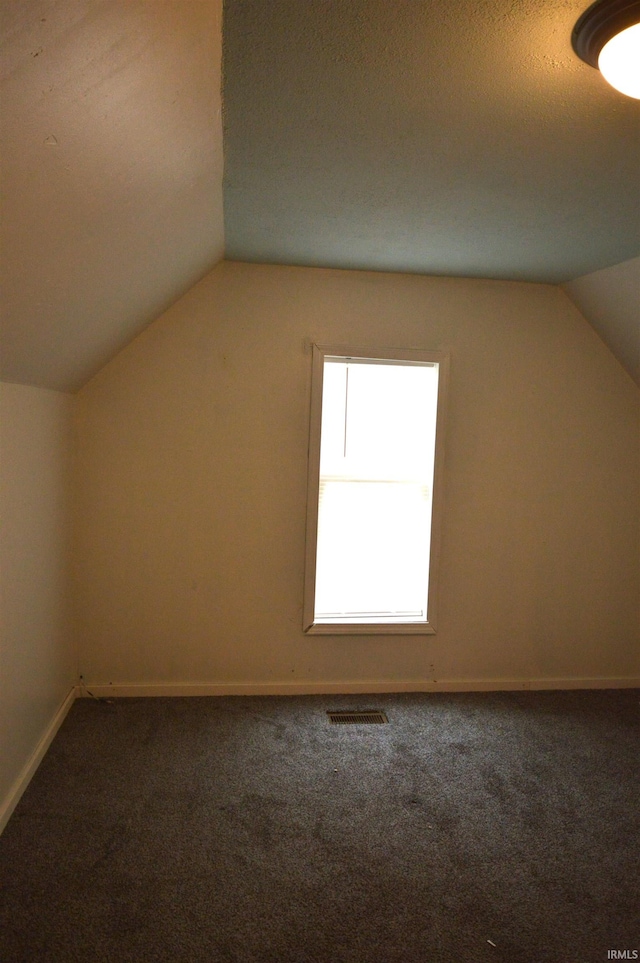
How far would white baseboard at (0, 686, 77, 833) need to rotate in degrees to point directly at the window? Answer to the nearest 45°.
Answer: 0° — it already faces it

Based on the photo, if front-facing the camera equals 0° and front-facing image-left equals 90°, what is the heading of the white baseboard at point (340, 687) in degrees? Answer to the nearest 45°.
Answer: approximately 0°

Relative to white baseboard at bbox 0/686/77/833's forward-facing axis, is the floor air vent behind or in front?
in front

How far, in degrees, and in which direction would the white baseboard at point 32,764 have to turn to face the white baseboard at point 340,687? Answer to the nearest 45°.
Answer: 0° — it already faces it

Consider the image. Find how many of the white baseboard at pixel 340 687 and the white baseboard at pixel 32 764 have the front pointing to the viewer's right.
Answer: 1

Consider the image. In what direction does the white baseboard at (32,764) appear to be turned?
to the viewer's right
